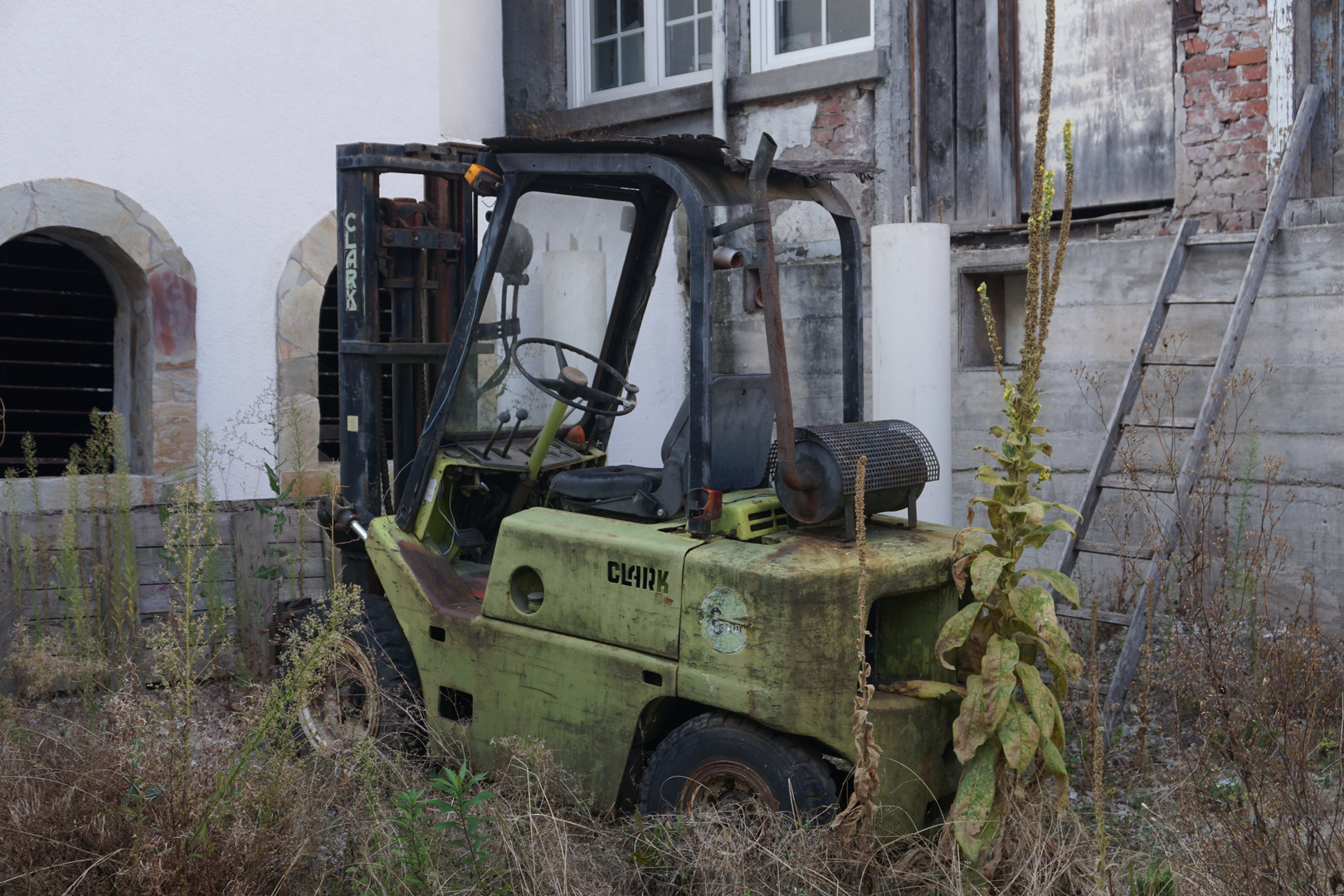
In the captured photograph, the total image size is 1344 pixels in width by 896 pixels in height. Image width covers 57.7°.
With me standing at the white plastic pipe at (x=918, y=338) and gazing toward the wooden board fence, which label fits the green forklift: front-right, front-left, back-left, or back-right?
front-left

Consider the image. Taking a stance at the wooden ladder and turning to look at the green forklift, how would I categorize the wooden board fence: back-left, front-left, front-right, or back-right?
front-right

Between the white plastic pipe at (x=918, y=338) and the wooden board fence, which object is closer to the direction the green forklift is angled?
the wooden board fence

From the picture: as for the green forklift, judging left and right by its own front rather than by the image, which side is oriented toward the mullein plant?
back

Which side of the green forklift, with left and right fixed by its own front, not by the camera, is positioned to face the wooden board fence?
front

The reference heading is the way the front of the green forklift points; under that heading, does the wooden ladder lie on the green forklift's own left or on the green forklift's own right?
on the green forklift's own right

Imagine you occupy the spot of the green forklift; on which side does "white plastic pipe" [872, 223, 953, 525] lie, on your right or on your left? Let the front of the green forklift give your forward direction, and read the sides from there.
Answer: on your right

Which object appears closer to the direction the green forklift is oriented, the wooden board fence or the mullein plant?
the wooden board fence

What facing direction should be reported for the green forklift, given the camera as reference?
facing away from the viewer and to the left of the viewer

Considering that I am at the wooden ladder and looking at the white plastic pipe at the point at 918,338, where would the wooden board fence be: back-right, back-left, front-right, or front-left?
front-left
